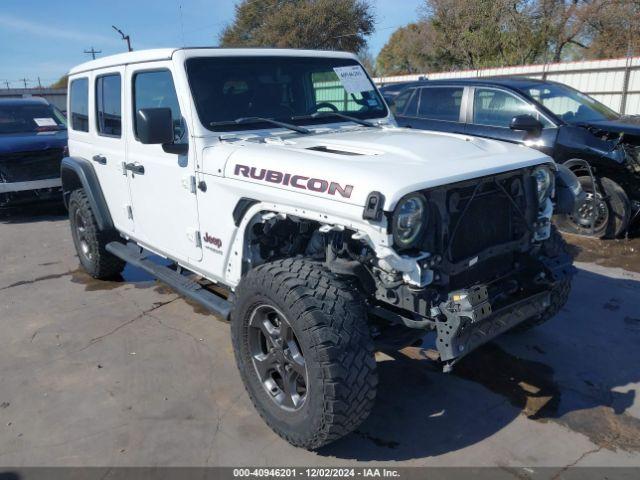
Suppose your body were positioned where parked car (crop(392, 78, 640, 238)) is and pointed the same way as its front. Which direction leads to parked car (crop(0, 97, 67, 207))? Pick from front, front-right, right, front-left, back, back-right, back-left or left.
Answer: back-right

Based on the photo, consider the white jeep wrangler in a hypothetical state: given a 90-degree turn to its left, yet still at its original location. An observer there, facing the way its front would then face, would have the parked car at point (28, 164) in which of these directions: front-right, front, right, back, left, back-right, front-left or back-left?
left

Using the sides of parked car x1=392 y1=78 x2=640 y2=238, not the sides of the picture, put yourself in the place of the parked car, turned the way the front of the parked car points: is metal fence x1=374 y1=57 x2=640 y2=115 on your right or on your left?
on your left

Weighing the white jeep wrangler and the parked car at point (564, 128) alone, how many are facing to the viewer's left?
0

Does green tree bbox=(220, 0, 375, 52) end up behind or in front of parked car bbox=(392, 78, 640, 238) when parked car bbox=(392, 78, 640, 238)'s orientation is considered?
behind

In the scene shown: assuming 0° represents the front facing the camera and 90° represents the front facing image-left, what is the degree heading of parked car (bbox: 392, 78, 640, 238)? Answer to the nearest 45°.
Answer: approximately 315°

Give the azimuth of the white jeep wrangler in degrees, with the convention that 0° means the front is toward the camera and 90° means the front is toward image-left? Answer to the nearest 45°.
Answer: approximately 315°

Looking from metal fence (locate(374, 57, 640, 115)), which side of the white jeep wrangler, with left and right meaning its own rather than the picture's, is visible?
left
